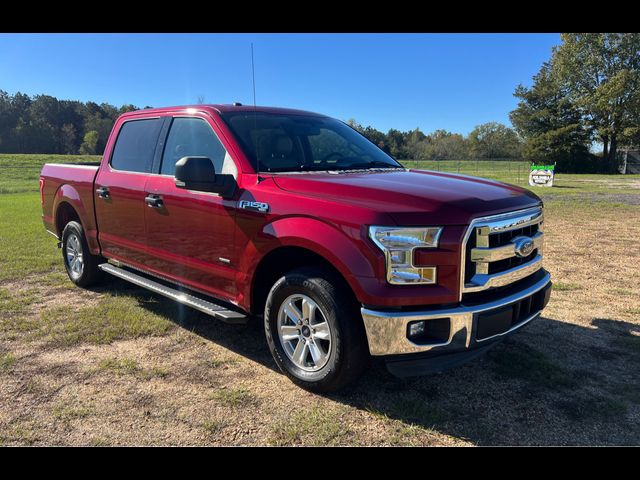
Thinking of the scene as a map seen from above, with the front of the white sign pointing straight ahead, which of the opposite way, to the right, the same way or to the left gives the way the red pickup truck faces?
to the left

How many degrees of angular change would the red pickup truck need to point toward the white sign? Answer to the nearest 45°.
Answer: approximately 90° to its left

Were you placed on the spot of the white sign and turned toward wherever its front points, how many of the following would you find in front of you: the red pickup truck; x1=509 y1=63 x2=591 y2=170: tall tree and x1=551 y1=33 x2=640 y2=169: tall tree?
1

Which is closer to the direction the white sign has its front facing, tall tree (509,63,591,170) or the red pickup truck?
the red pickup truck

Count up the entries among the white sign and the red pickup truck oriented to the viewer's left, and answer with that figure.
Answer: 0

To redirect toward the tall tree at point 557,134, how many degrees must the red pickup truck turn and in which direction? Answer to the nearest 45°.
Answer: approximately 90° to its left

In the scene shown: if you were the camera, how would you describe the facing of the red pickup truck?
facing the viewer and to the right of the viewer

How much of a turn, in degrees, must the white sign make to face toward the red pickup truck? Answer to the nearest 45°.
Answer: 0° — it already faces it

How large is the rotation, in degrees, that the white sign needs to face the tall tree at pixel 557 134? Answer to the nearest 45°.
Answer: approximately 180°

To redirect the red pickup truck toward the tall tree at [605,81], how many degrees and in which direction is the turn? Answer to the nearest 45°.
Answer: approximately 90° to its left

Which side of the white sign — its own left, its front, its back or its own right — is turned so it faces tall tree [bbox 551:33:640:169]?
back

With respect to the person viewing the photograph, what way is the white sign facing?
facing the viewer
